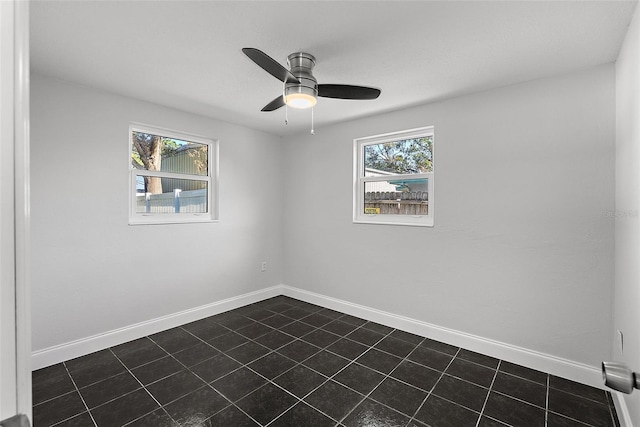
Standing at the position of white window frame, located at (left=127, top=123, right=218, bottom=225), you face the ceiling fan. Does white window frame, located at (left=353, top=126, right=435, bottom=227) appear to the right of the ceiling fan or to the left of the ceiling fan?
left

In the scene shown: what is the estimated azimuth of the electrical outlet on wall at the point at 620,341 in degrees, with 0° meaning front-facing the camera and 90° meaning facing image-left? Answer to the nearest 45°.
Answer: approximately 90°

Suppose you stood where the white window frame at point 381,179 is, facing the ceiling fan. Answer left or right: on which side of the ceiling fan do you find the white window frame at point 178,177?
right
